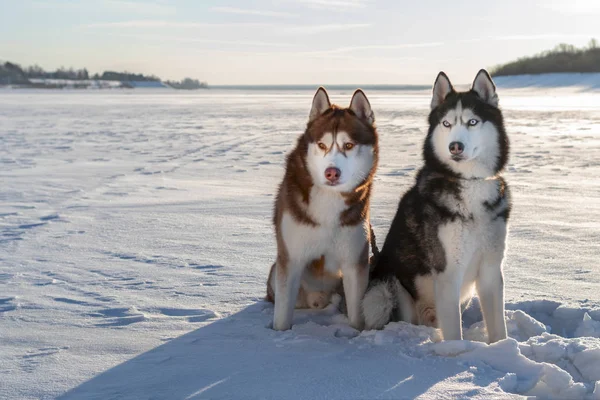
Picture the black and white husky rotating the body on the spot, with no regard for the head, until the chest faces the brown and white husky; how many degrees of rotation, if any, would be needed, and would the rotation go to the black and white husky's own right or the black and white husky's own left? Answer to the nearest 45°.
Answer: approximately 135° to the black and white husky's own right

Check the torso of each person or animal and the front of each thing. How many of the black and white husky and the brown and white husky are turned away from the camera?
0

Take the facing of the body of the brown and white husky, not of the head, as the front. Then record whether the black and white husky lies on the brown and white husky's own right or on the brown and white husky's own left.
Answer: on the brown and white husky's own left

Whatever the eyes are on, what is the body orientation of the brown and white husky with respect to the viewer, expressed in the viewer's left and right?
facing the viewer

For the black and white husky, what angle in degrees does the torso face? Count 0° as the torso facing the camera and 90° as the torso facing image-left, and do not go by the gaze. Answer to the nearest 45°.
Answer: approximately 315°
